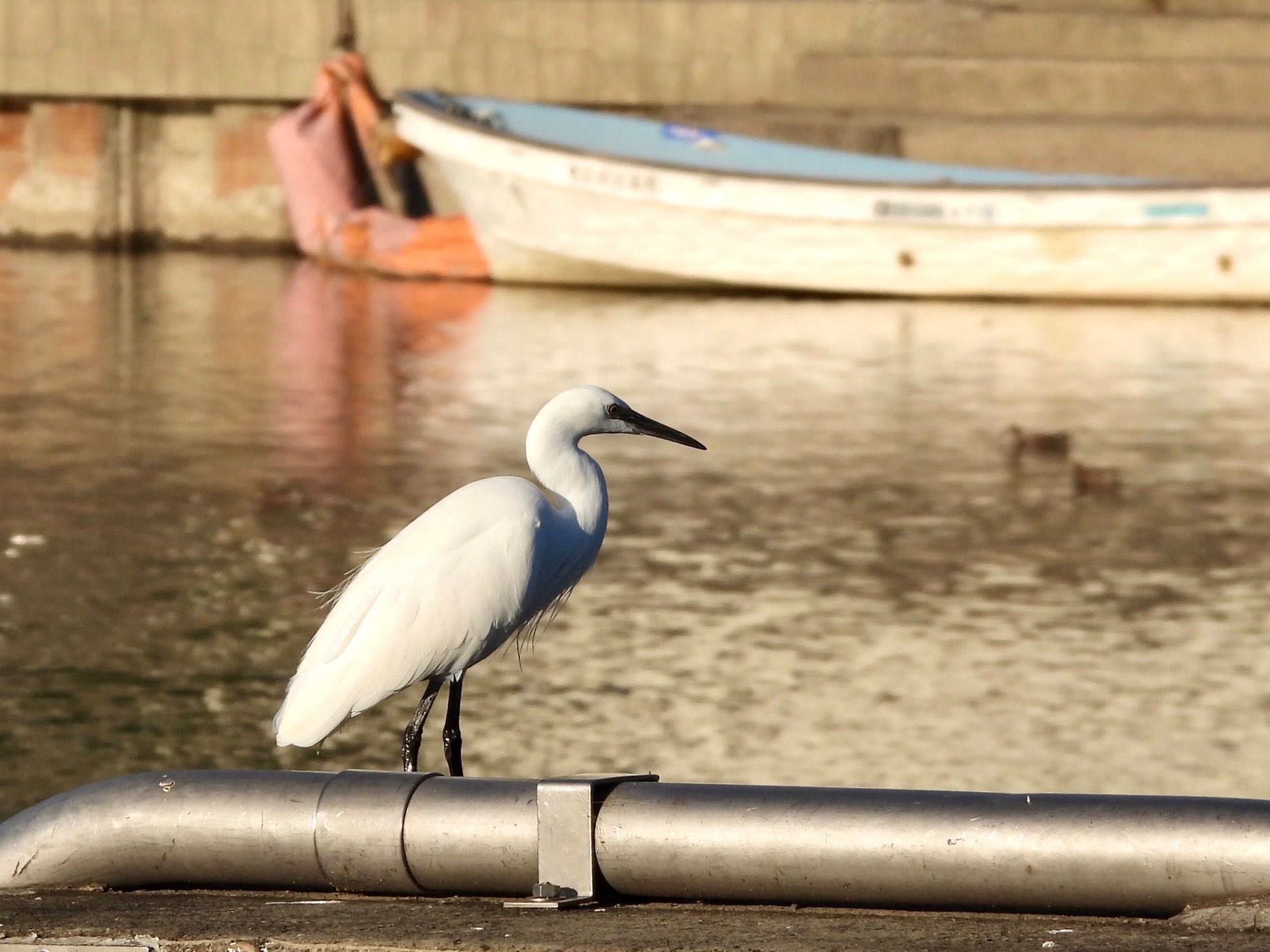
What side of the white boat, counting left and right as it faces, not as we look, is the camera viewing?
left

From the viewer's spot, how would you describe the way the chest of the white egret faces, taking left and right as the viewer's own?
facing to the right of the viewer

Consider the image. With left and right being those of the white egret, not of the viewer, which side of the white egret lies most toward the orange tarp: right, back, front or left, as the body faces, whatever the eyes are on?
left

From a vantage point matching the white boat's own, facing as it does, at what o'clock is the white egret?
The white egret is roughly at 9 o'clock from the white boat.

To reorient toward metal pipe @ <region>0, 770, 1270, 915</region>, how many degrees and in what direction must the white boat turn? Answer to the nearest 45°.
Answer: approximately 90° to its left

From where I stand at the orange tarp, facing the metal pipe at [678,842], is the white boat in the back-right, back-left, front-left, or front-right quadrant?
front-left

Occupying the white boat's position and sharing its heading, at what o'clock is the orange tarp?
The orange tarp is roughly at 1 o'clock from the white boat.

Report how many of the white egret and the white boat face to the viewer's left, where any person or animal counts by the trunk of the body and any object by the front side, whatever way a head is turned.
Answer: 1

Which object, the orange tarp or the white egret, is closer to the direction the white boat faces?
the orange tarp

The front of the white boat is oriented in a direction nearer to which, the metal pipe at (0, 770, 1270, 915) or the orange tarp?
the orange tarp

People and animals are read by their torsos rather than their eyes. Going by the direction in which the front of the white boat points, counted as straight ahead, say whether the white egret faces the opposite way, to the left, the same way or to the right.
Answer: the opposite way
